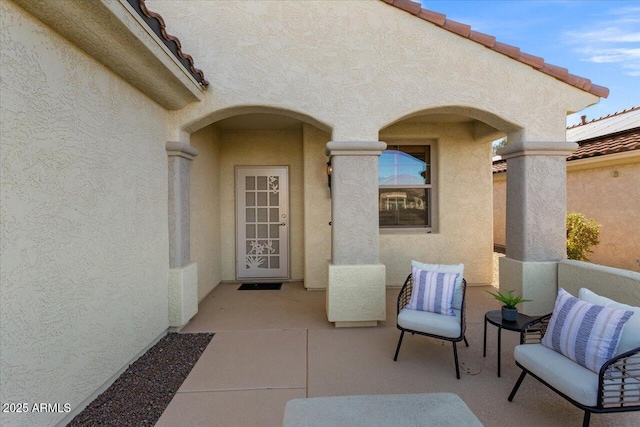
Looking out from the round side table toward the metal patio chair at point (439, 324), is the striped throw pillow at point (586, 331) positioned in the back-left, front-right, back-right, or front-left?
back-left

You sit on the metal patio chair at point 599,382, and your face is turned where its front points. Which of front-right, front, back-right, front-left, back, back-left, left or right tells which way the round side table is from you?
right

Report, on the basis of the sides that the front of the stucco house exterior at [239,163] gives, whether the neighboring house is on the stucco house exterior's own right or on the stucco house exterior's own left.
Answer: on the stucco house exterior's own left

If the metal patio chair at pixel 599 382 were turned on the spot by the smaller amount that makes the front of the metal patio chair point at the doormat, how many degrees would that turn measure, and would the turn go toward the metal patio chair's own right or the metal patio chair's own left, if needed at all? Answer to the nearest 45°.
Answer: approximately 45° to the metal patio chair's own right

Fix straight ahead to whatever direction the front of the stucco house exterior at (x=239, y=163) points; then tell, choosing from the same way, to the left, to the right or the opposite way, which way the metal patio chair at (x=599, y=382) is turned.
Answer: to the right

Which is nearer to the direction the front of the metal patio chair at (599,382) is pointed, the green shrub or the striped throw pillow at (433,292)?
the striped throw pillow

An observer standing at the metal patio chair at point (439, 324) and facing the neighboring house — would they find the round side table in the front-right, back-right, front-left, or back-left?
front-right

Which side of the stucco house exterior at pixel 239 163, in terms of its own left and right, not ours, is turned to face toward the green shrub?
left

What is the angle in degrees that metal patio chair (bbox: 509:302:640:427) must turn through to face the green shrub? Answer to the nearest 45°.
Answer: approximately 135° to its right

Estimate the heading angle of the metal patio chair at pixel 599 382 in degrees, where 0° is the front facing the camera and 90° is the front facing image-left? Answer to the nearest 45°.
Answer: approximately 45°

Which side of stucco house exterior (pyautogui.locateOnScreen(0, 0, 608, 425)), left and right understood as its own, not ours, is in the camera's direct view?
front

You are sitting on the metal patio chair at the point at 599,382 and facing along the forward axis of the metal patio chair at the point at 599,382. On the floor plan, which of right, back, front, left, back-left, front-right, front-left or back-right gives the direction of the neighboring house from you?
back-right
